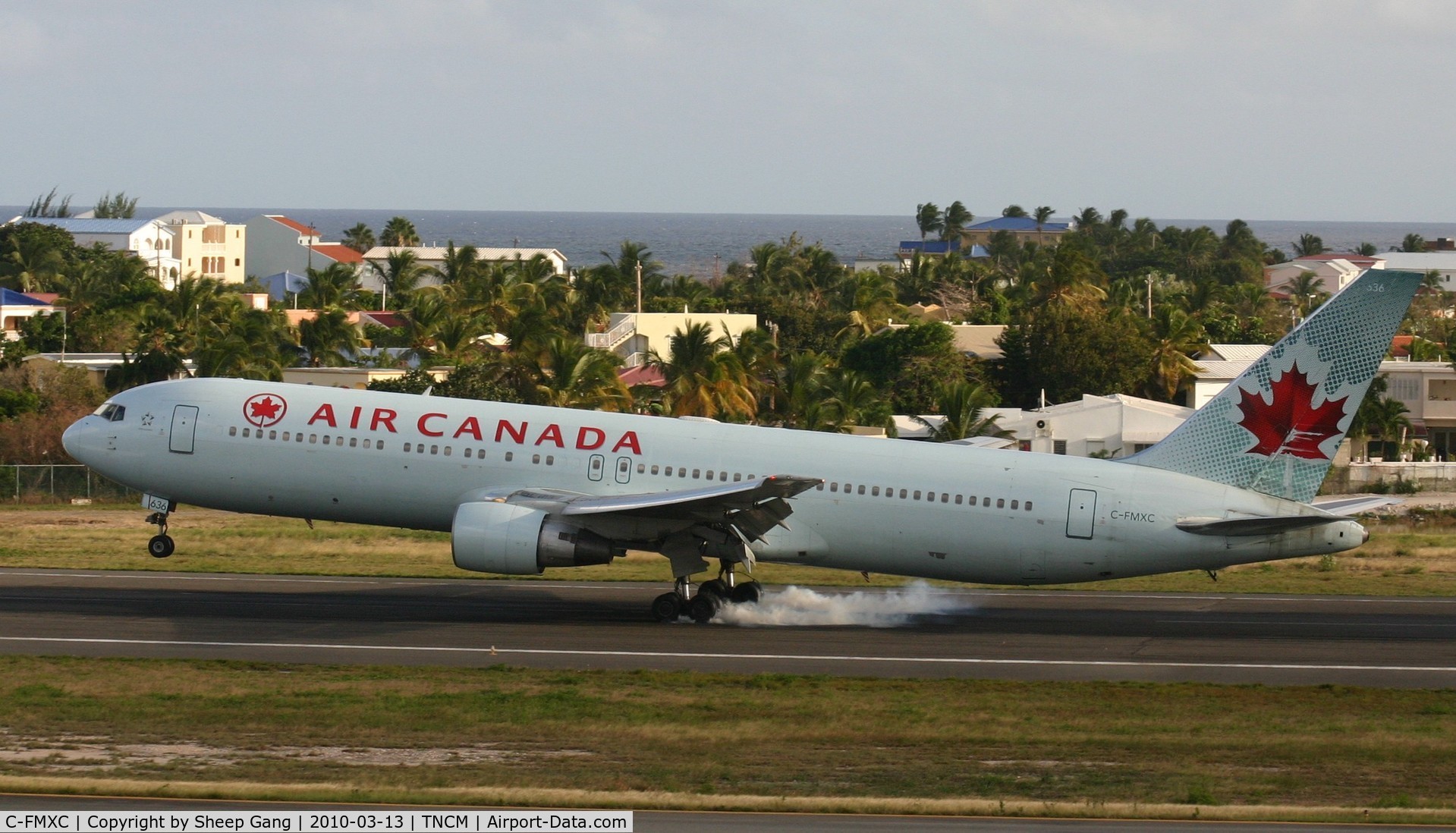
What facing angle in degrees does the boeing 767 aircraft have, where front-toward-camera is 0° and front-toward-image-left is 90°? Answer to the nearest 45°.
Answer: approximately 90°
